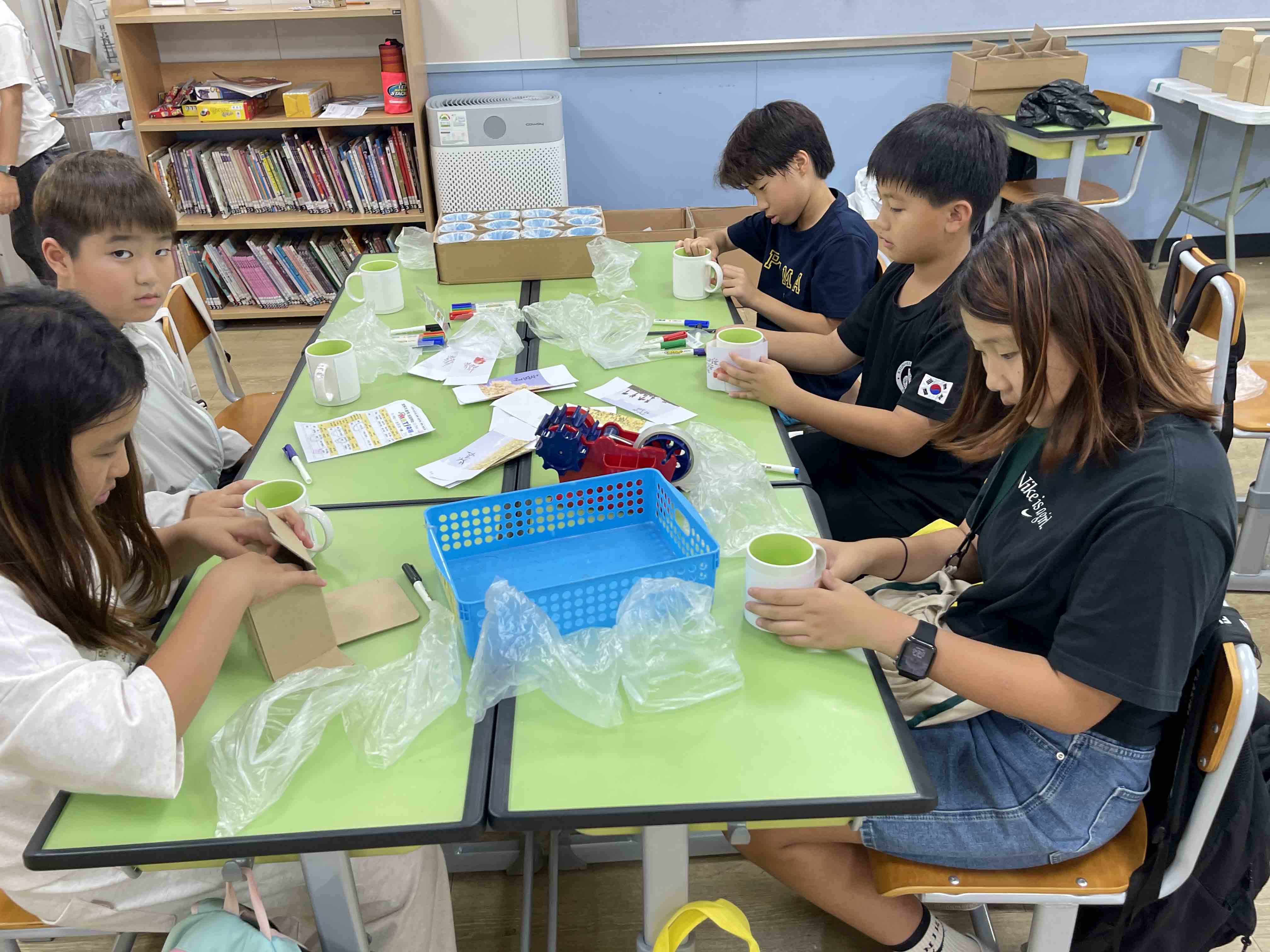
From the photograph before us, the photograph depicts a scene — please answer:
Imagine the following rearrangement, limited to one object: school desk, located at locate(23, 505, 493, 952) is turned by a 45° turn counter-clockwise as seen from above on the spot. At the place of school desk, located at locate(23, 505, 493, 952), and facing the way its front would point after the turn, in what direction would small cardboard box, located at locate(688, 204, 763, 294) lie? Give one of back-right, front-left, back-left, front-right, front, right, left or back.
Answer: back

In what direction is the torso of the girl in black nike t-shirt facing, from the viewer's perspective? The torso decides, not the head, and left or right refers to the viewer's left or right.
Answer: facing to the left of the viewer

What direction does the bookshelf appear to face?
toward the camera

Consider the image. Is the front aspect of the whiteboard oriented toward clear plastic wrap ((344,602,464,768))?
yes

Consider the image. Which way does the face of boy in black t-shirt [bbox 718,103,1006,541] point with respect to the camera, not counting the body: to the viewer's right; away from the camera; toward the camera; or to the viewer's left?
to the viewer's left

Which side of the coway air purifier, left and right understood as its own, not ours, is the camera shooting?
front

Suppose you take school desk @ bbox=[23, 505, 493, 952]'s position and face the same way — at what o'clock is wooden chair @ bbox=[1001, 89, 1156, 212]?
The wooden chair is roughly at 5 o'clock from the school desk.

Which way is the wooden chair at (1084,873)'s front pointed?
to the viewer's left

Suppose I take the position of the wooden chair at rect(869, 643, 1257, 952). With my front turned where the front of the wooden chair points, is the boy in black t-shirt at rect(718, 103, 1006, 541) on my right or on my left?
on my right

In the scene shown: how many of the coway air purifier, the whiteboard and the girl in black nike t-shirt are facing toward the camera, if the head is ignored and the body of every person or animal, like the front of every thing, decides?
2

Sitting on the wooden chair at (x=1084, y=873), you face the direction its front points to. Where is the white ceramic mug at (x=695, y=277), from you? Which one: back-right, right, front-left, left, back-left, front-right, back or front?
front-right

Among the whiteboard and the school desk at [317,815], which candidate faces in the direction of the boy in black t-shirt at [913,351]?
the whiteboard

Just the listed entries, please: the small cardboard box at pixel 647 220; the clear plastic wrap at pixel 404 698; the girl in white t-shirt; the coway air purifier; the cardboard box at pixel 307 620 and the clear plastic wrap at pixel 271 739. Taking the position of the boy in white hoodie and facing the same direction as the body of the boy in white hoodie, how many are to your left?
2

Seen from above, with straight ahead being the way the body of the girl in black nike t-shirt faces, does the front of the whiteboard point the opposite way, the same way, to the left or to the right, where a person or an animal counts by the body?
to the left

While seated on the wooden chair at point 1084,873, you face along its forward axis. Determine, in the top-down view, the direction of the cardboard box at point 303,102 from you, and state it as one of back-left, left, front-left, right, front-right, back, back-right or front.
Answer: front-right

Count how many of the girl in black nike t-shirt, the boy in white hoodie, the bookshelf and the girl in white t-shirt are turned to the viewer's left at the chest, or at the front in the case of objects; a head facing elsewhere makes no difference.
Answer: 1

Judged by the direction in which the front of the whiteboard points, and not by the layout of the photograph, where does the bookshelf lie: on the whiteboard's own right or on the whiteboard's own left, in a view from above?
on the whiteboard's own right

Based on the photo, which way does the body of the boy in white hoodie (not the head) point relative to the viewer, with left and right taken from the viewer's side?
facing the viewer and to the right of the viewer

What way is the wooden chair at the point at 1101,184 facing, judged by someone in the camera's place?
facing the viewer and to the left of the viewer

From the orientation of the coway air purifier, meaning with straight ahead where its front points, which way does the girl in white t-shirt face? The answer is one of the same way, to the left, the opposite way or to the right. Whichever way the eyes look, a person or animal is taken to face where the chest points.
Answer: to the left
